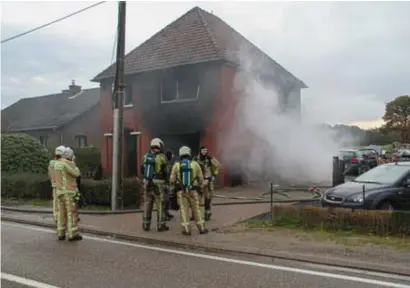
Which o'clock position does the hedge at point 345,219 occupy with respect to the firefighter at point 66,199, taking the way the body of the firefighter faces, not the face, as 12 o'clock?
The hedge is roughly at 2 o'clock from the firefighter.

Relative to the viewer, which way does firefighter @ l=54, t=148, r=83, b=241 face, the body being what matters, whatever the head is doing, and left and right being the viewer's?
facing away from the viewer and to the right of the viewer

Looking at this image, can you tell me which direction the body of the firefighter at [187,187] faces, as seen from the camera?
away from the camera

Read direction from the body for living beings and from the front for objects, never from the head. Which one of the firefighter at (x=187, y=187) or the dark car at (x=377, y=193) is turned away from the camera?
the firefighter

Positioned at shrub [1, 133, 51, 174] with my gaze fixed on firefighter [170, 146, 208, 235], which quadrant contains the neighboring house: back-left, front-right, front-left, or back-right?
back-left

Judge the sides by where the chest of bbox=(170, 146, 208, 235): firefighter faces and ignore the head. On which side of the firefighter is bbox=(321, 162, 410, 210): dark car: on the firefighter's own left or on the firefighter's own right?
on the firefighter's own right

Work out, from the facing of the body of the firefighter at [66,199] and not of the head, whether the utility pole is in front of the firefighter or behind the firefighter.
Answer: in front

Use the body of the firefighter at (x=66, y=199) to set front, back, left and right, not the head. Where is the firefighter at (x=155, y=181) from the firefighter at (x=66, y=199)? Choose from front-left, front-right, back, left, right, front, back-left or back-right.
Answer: front-right

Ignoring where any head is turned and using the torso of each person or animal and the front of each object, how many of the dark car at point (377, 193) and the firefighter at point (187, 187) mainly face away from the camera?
1

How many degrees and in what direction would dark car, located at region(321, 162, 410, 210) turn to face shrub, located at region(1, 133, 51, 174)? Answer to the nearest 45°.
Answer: approximately 45° to its right

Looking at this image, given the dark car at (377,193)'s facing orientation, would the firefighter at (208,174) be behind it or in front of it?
in front

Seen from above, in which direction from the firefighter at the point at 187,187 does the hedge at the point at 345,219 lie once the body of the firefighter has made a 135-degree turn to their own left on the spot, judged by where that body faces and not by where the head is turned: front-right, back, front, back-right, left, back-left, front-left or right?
back-left

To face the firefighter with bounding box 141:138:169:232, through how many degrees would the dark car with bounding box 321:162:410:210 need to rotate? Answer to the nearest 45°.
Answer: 0° — it already faces them

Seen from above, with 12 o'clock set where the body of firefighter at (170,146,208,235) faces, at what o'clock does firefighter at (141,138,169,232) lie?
firefighter at (141,138,169,232) is roughly at 10 o'clock from firefighter at (170,146,208,235).
